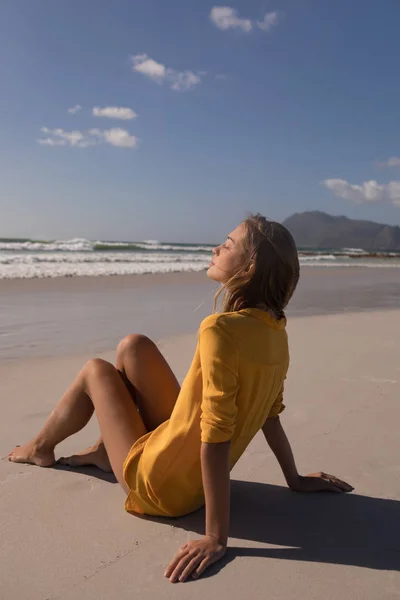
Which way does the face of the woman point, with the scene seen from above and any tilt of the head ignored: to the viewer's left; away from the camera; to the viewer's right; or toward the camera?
to the viewer's left

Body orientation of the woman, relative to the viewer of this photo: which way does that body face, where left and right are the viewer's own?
facing away from the viewer and to the left of the viewer
